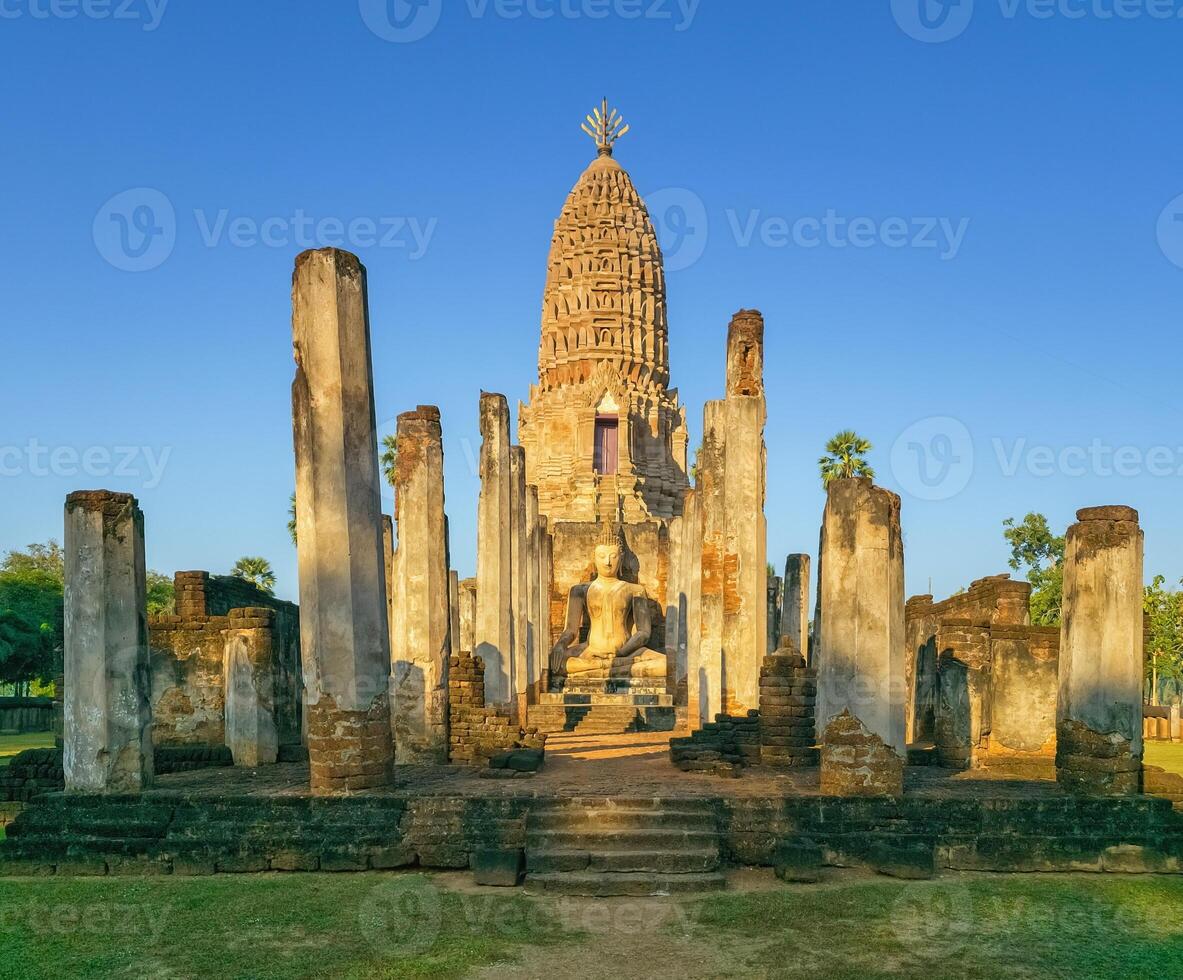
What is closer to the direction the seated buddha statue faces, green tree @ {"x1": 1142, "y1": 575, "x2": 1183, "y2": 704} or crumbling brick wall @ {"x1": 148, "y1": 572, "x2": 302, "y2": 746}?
the crumbling brick wall

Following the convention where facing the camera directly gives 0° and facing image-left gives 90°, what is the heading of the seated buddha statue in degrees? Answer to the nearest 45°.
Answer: approximately 0°
